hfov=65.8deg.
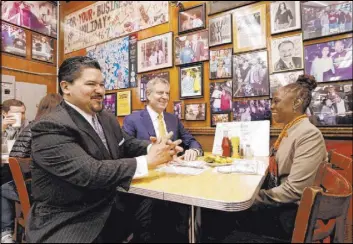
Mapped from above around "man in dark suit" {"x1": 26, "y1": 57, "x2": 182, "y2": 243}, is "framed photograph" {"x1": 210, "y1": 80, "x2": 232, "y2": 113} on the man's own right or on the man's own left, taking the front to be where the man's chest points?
on the man's own left

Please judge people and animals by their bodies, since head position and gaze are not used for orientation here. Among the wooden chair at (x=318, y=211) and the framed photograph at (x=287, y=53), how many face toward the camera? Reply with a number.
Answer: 1

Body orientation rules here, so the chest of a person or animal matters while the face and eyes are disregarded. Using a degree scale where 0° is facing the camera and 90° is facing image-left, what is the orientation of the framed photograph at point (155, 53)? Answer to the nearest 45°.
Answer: approximately 45°

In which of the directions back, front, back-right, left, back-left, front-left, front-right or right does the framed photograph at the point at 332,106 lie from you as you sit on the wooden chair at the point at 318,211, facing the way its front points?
front-right

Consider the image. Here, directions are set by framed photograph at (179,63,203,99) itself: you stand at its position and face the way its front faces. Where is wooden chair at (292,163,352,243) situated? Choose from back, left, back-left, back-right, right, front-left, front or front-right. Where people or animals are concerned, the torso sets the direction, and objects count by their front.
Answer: front-left

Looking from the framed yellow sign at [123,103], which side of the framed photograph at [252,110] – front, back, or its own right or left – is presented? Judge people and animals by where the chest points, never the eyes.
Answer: right

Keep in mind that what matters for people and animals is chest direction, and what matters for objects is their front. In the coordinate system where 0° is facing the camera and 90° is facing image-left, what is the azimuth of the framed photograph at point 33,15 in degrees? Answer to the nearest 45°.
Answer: approximately 315°

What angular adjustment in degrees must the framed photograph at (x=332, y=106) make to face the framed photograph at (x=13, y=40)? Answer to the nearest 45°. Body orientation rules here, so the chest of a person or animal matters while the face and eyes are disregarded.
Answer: approximately 90° to its right

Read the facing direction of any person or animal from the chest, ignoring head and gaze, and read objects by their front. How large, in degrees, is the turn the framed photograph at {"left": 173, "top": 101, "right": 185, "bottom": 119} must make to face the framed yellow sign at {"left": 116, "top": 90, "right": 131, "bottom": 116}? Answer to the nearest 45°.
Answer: approximately 90° to its right

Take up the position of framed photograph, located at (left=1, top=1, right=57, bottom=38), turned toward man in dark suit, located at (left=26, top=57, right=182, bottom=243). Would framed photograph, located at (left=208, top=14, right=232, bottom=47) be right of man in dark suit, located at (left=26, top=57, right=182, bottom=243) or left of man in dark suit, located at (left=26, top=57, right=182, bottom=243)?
left

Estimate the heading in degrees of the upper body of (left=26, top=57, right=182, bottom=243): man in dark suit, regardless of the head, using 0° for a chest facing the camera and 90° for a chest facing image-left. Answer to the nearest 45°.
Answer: approximately 315°

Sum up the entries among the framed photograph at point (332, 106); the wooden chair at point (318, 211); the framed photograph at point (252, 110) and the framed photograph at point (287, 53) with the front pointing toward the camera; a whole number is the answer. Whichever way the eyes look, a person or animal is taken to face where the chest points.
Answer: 3

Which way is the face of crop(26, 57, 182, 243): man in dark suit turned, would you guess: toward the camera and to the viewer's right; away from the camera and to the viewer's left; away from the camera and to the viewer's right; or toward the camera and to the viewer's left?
toward the camera and to the viewer's right

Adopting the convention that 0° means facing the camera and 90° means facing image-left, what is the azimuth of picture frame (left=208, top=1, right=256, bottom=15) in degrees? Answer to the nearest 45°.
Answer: approximately 45°
